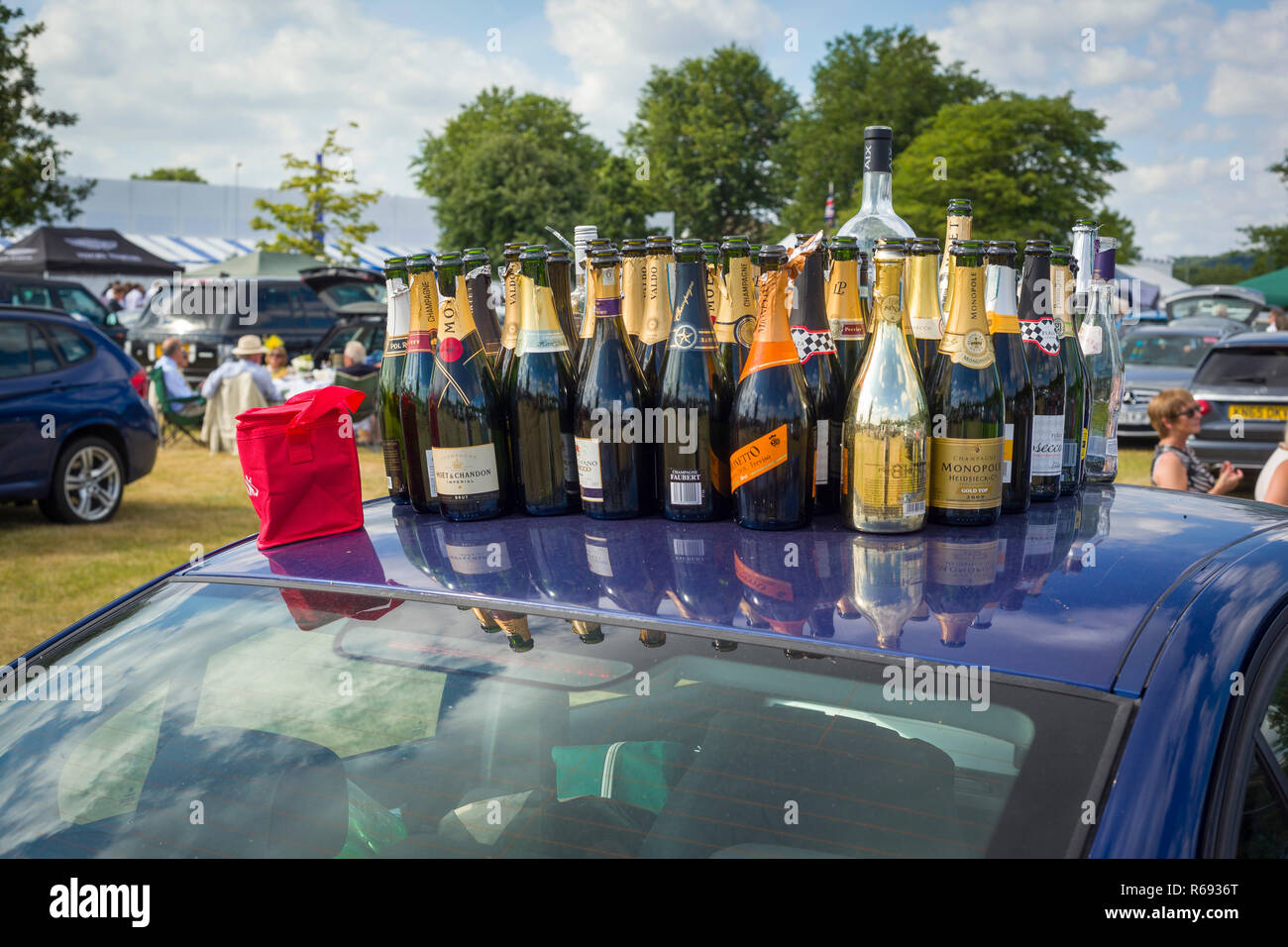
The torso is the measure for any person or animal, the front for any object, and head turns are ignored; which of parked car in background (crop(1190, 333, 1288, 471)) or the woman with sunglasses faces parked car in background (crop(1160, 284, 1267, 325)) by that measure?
parked car in background (crop(1190, 333, 1288, 471))

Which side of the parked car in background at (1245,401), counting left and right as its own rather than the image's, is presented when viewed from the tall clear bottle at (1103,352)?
back

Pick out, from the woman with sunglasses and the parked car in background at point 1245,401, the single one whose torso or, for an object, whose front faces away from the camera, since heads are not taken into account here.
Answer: the parked car in background

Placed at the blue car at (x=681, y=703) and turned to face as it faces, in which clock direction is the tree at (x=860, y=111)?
The tree is roughly at 11 o'clock from the blue car.

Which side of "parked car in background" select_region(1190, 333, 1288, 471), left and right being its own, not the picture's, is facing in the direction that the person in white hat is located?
left

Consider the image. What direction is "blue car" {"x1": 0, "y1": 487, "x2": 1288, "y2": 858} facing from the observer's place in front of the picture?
facing away from the viewer and to the right of the viewer

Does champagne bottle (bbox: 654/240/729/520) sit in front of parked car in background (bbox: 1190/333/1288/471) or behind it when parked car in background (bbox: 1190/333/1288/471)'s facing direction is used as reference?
behind

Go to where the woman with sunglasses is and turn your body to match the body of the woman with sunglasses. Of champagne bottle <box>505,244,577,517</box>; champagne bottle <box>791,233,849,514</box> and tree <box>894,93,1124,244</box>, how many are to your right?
2

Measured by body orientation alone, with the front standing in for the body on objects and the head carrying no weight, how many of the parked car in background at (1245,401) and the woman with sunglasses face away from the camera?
1

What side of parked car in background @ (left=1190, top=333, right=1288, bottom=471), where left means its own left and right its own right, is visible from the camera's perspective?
back

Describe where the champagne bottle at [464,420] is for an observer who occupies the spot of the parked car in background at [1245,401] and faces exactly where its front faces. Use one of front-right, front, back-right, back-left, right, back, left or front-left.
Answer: back
